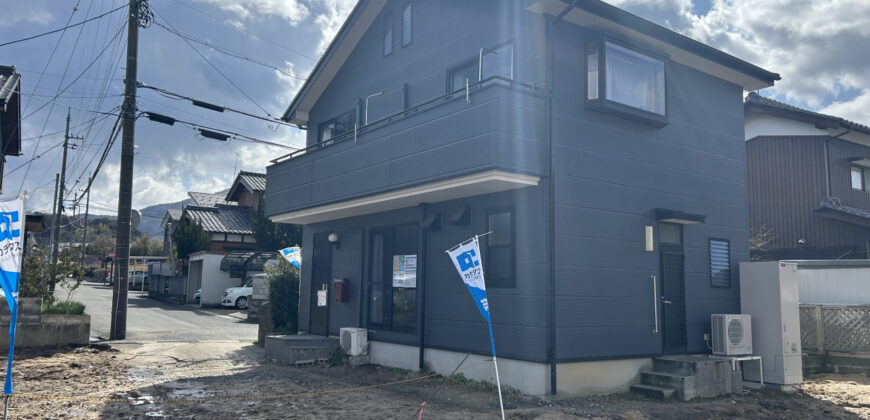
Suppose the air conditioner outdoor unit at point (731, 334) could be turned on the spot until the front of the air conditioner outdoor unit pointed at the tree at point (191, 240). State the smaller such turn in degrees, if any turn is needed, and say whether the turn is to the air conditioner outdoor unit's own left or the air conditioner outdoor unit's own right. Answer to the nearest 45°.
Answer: approximately 180°

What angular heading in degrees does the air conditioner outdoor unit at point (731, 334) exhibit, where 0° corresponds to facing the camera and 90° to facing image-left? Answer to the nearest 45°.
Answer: approximately 315°

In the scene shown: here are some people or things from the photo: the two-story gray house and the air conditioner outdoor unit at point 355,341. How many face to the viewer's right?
0

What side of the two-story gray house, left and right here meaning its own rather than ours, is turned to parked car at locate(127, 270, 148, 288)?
right

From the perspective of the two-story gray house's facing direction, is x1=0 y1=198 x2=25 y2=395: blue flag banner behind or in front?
in front

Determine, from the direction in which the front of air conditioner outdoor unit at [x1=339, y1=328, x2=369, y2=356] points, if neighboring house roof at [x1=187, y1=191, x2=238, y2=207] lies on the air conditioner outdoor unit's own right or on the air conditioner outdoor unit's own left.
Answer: on the air conditioner outdoor unit's own right

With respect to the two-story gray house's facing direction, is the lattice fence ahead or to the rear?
to the rear

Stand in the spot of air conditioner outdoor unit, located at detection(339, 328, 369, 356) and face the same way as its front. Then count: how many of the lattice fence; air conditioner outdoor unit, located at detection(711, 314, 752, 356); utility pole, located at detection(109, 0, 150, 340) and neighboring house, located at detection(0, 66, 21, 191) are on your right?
2

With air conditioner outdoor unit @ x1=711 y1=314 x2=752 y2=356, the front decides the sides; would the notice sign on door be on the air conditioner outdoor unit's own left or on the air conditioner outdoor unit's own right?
on the air conditioner outdoor unit's own right

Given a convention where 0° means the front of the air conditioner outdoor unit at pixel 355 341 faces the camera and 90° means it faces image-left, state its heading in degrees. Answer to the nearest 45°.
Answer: approximately 45°

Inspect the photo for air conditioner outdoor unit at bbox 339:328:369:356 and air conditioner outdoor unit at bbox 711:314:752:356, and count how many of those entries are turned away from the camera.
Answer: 0

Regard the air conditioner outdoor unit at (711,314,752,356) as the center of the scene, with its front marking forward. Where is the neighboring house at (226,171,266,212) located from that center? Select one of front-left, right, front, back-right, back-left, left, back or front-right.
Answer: back

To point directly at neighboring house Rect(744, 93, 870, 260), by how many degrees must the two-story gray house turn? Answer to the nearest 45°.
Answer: approximately 180°

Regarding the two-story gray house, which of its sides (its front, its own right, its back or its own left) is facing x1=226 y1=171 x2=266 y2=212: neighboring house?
right
